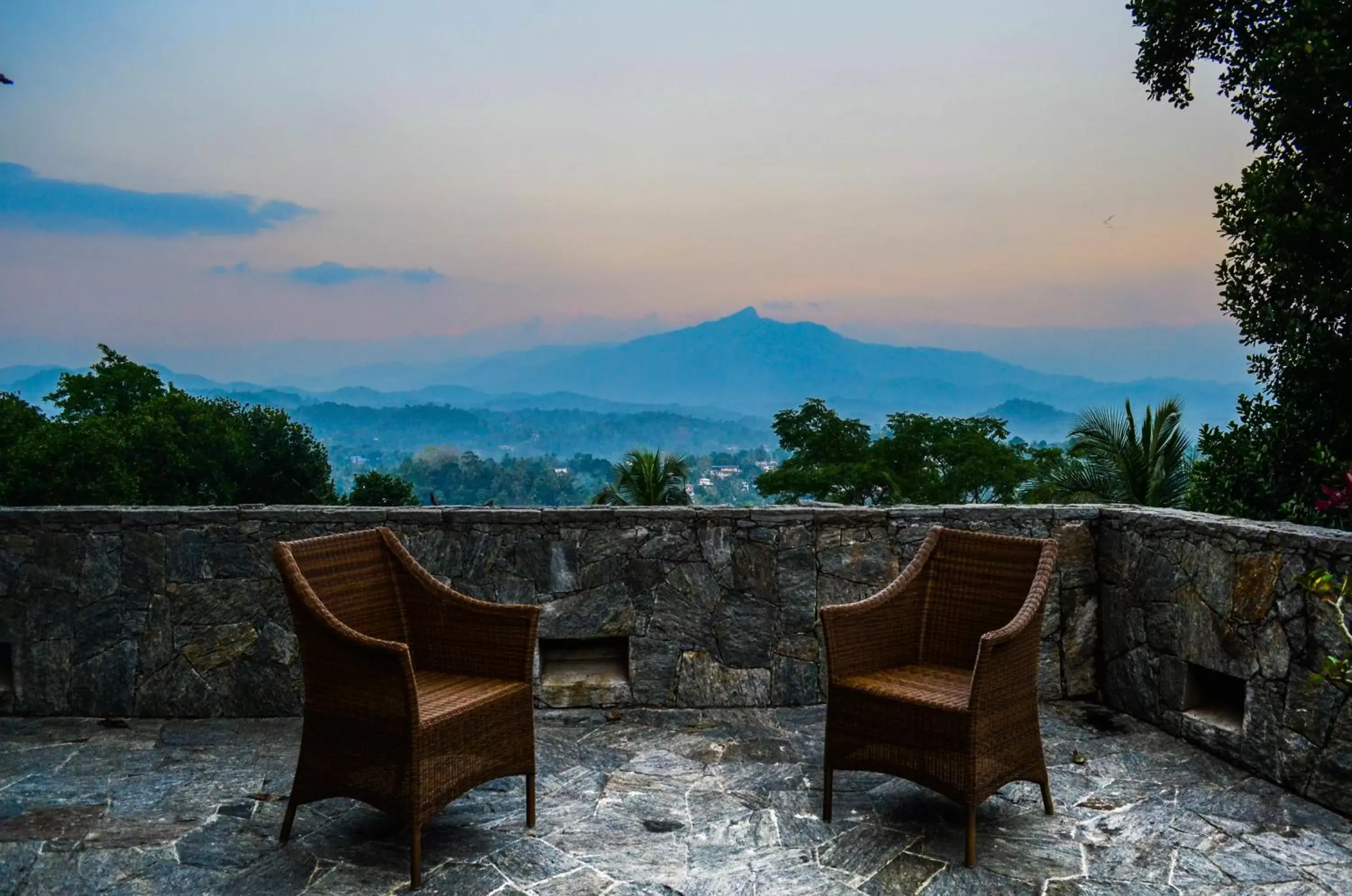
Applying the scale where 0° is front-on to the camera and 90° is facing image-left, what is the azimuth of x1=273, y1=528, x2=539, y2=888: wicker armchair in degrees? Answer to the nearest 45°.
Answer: approximately 315°

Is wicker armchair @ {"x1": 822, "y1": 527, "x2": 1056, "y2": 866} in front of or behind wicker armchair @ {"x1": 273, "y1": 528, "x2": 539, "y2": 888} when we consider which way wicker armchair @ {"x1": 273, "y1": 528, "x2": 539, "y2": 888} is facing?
in front

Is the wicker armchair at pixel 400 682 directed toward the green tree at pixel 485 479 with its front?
no

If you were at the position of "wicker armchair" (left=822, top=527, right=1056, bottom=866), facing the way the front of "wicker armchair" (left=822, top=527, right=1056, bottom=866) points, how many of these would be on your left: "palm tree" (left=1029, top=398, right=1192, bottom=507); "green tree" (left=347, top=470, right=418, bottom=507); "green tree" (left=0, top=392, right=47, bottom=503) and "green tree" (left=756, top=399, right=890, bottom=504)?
0

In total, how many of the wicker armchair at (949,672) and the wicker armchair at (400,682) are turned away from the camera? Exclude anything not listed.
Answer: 0

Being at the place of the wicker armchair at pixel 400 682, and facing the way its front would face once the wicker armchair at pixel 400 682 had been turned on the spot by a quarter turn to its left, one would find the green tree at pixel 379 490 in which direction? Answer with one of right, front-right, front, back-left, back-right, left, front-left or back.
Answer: front-left

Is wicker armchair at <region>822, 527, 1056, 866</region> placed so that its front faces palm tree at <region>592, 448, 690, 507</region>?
no

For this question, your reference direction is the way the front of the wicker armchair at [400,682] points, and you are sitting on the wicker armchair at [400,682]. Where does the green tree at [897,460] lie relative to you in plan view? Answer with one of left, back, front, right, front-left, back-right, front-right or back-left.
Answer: left

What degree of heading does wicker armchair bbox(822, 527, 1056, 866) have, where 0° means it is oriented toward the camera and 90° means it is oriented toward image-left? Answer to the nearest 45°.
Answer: approximately 45°

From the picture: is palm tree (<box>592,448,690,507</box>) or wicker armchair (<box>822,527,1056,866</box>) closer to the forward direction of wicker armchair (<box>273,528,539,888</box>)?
the wicker armchair

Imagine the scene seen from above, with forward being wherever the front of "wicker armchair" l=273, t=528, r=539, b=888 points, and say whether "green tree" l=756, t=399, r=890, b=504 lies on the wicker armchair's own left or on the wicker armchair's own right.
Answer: on the wicker armchair's own left

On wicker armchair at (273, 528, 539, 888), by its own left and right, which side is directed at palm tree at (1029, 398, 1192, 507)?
left

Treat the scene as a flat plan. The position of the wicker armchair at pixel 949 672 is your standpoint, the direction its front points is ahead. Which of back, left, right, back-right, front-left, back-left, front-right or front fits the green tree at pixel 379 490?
right

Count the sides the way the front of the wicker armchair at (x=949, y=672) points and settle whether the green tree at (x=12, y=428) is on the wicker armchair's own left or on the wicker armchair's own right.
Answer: on the wicker armchair's own right

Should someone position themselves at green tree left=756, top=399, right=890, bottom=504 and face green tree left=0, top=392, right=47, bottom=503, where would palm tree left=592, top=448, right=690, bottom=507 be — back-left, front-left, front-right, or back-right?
front-left

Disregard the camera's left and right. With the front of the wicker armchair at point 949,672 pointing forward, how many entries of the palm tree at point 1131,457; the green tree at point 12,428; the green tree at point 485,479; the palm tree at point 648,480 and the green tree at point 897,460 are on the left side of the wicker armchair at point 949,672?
0

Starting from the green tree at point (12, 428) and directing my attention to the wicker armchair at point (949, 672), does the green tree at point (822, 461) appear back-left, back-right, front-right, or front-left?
front-left

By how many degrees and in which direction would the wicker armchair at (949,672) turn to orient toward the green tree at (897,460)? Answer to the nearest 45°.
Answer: approximately 135° to its right
